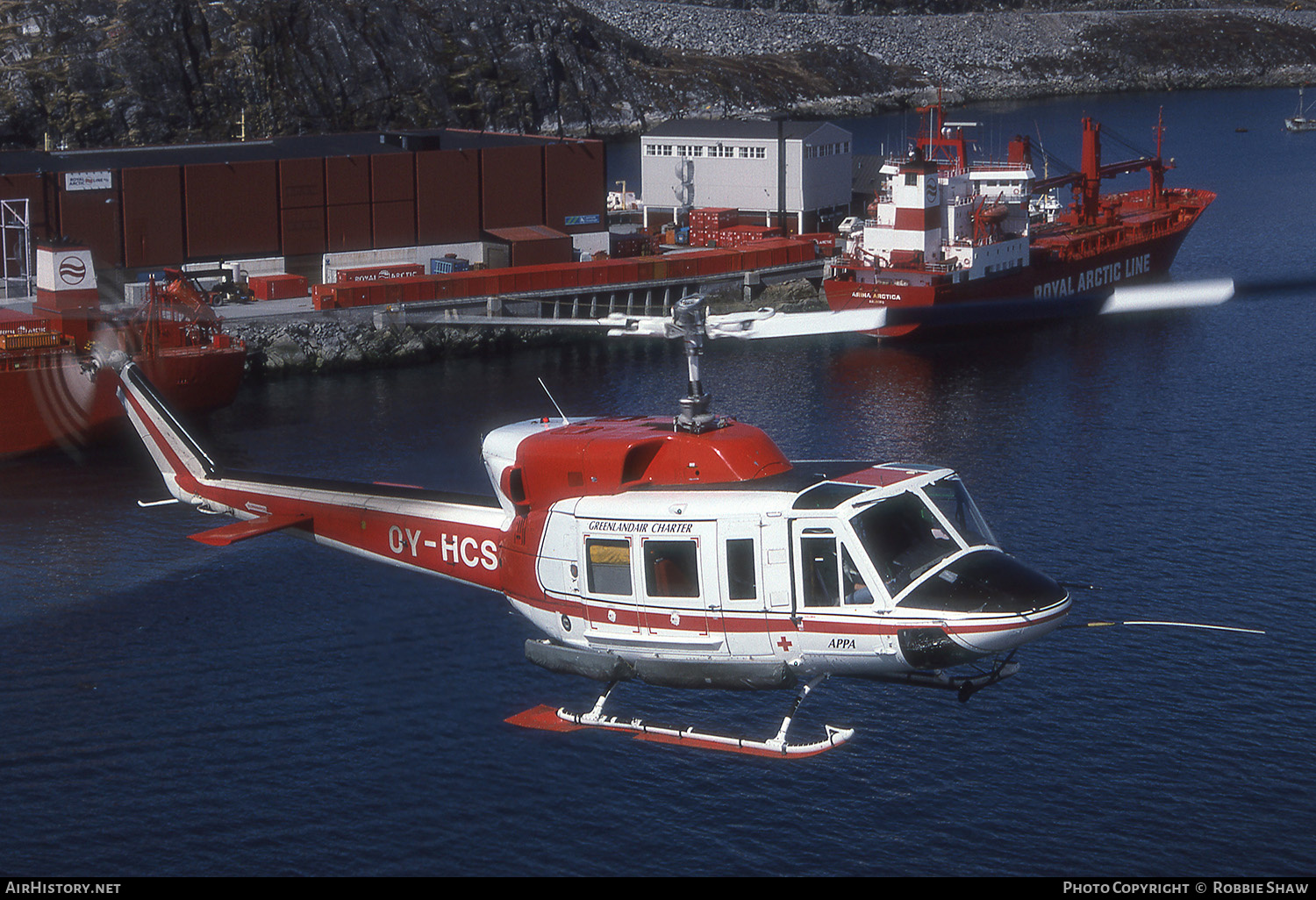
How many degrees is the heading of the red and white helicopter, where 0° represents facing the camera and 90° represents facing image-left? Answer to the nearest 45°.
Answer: approximately 315°

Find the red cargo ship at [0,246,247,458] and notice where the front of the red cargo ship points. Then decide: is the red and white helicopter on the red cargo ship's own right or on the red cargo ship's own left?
on the red cargo ship's own left
